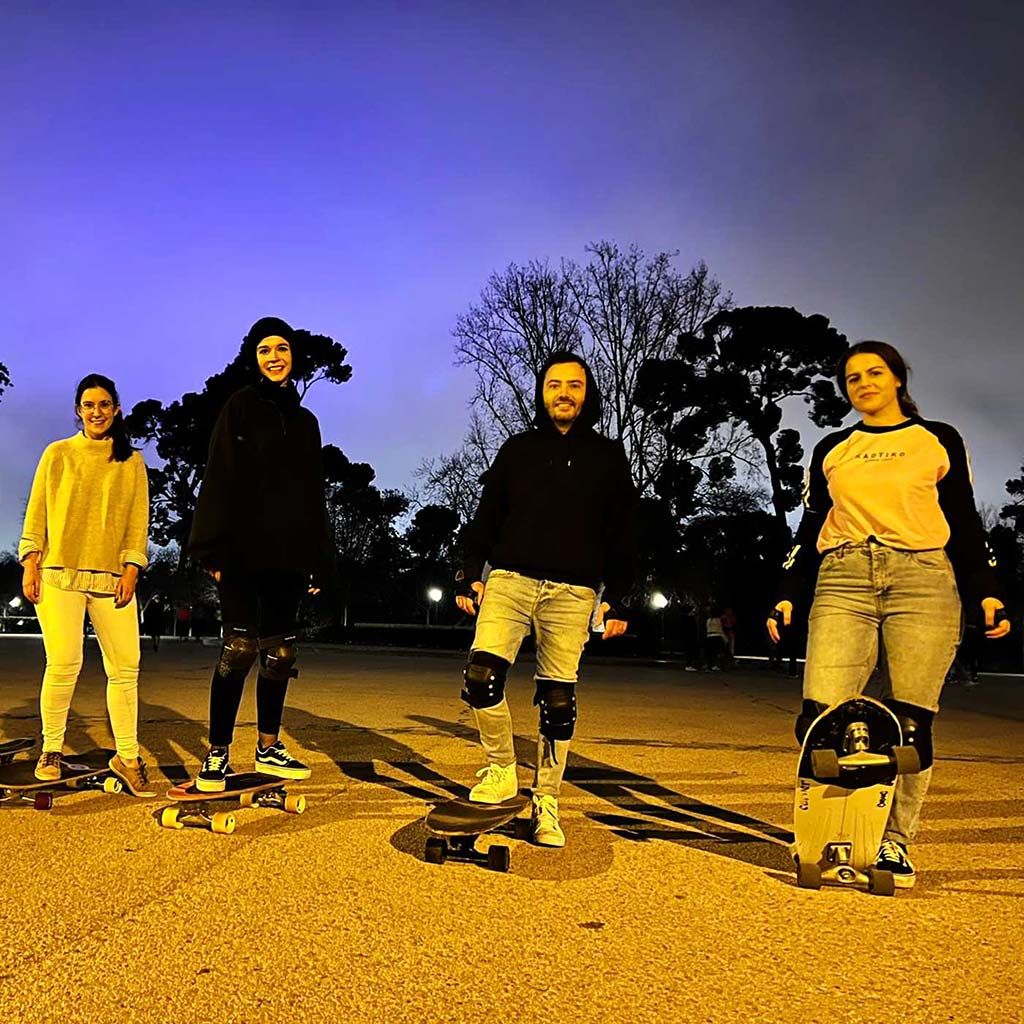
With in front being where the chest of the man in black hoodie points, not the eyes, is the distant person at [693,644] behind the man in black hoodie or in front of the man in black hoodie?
behind

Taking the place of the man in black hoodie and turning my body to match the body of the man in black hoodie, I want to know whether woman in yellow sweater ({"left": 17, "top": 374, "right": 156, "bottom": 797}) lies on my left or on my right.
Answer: on my right

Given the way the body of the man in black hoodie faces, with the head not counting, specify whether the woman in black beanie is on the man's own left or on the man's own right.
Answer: on the man's own right

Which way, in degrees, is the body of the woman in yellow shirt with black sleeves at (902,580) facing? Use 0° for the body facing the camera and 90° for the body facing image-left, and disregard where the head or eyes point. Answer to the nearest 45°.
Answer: approximately 0°

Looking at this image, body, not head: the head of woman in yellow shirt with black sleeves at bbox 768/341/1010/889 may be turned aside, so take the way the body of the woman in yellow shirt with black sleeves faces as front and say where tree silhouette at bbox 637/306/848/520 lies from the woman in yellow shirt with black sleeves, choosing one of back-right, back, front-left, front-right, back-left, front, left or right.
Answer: back

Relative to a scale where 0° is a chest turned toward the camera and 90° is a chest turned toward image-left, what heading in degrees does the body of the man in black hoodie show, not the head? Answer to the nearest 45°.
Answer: approximately 0°

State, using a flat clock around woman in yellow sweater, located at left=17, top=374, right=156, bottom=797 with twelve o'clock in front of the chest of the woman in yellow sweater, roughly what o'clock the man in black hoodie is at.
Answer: The man in black hoodie is roughly at 10 o'clock from the woman in yellow sweater.
